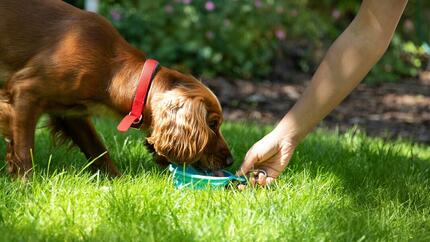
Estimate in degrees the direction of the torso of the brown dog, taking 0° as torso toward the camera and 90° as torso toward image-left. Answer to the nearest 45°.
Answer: approximately 270°
